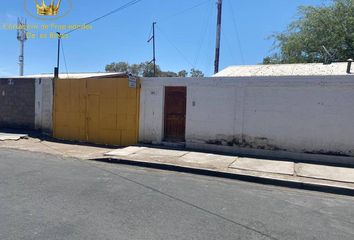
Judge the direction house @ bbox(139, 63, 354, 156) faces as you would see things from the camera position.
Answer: facing the viewer

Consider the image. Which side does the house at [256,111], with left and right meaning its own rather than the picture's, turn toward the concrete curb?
front

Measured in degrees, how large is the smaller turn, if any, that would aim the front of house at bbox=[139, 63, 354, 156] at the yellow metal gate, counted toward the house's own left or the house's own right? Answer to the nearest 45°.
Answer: approximately 90° to the house's own right

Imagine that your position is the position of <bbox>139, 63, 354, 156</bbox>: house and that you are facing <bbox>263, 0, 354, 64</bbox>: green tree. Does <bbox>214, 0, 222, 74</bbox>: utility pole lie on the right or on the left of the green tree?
left

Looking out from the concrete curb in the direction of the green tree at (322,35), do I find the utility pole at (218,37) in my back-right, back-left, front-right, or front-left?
front-left

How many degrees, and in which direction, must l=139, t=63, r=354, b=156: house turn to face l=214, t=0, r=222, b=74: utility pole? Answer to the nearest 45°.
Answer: approximately 180°

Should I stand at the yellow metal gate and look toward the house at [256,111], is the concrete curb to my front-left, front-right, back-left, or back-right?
front-right

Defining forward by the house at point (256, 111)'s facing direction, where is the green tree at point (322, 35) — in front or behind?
behind

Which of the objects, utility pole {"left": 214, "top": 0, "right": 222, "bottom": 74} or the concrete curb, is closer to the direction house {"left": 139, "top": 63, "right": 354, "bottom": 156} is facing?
the concrete curb
